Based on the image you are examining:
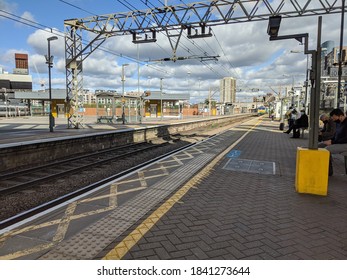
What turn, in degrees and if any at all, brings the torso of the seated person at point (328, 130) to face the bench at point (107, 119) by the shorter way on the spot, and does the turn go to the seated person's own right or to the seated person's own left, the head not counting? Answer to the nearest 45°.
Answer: approximately 45° to the seated person's own right

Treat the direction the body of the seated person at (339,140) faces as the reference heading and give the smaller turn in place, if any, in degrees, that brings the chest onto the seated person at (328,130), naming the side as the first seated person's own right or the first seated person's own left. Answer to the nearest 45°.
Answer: approximately 90° to the first seated person's own right

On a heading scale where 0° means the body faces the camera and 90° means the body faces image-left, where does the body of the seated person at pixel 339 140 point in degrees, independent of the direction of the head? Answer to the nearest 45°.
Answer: approximately 90°

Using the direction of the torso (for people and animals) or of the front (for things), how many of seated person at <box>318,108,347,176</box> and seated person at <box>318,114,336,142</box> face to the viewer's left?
2

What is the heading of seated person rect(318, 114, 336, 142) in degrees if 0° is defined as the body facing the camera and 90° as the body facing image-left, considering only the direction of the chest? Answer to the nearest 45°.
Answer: approximately 90°
